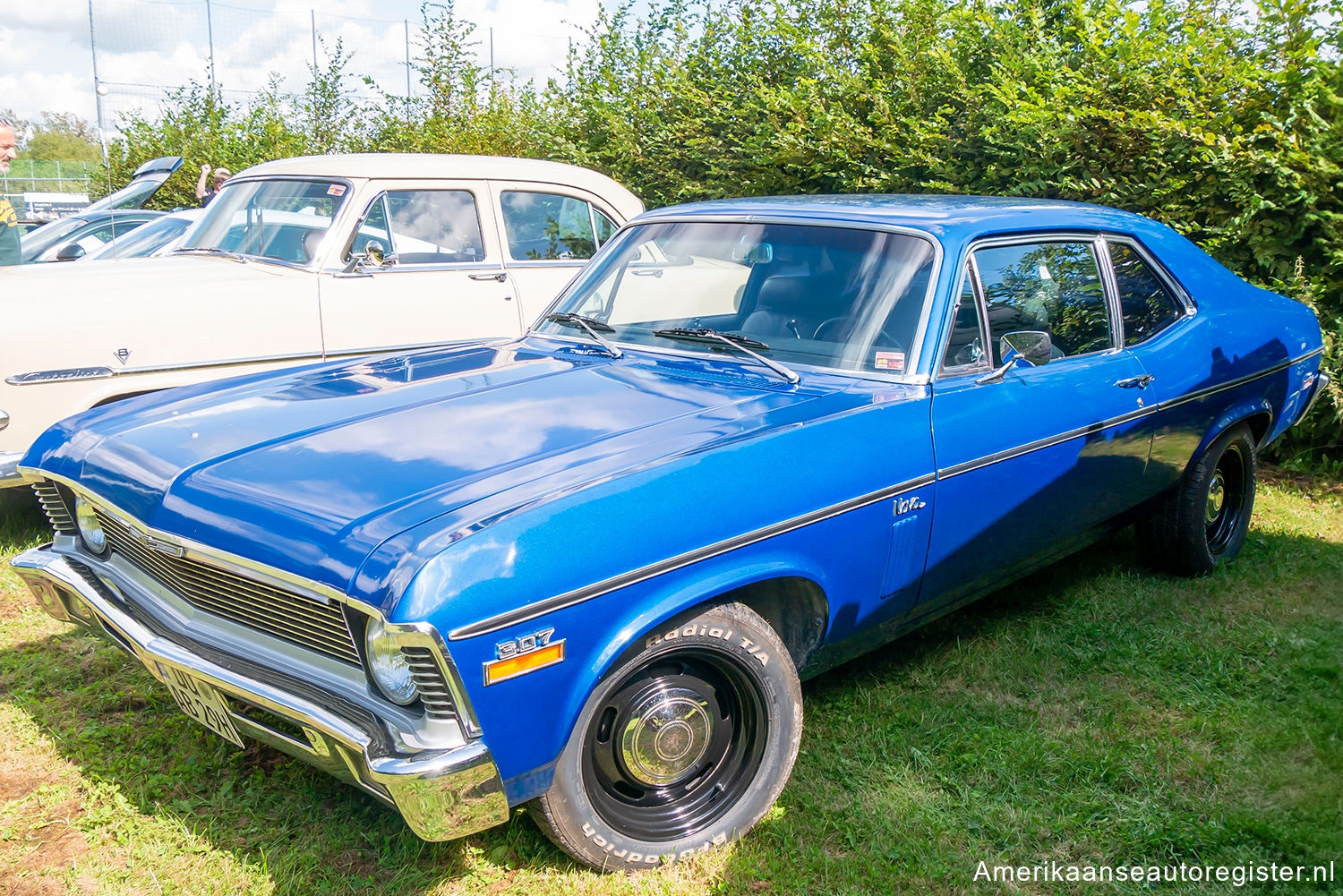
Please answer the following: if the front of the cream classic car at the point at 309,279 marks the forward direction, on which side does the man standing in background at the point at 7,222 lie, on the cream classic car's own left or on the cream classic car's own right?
on the cream classic car's own right

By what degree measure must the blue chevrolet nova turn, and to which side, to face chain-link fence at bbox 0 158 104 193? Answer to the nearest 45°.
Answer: approximately 90° to its right

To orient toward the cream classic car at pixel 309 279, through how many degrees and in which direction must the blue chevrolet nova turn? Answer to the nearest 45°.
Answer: approximately 90° to its right

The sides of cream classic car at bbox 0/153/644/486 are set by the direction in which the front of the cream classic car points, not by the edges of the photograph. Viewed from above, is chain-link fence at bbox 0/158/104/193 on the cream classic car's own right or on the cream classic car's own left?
on the cream classic car's own right

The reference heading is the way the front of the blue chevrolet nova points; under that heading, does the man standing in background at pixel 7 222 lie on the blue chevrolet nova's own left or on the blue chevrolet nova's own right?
on the blue chevrolet nova's own right

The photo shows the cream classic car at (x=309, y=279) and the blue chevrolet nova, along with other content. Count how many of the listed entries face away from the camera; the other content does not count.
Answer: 0

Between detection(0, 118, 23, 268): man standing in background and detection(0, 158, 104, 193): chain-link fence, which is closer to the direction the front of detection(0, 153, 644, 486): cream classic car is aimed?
the man standing in background

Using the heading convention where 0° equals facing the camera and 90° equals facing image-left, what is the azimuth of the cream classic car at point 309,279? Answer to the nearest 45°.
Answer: approximately 45°

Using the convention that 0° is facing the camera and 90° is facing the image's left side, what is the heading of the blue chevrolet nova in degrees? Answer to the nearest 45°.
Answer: approximately 45°
